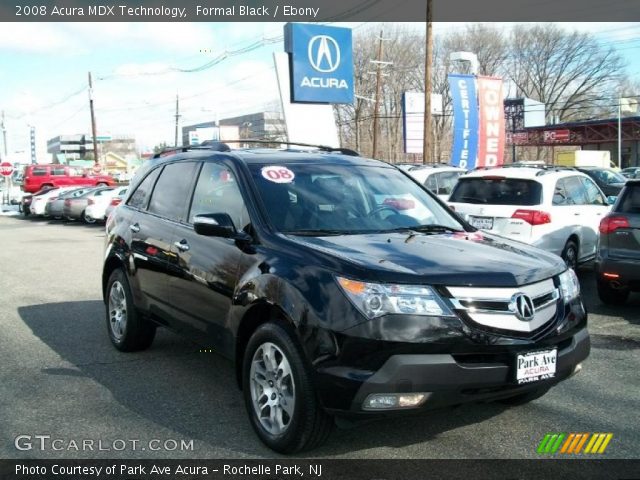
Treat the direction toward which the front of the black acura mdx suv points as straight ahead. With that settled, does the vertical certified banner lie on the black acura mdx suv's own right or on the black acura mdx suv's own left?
on the black acura mdx suv's own left

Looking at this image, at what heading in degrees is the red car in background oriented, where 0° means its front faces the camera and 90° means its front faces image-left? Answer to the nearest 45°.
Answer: approximately 270°

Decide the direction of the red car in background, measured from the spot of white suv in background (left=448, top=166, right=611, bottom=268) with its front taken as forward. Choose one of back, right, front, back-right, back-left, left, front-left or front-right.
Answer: left

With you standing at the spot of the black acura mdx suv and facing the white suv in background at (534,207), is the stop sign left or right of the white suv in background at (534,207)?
left

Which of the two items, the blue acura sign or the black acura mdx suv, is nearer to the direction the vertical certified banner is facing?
the black acura mdx suv

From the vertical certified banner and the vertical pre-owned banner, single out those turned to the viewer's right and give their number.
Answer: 0

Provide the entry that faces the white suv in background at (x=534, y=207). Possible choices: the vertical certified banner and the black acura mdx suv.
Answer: the vertical certified banner

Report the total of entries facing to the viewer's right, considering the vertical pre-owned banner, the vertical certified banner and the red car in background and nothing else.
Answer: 1

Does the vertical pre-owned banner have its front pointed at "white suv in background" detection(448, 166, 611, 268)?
yes

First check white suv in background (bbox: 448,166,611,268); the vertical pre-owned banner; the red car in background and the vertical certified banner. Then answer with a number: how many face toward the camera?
2

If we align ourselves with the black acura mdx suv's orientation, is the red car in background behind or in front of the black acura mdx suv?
behind

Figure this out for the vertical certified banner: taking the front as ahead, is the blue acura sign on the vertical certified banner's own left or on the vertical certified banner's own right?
on the vertical certified banner's own right

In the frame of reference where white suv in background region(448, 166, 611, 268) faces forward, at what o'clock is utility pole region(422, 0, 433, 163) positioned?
The utility pole is roughly at 10 o'clock from the white suv in background.
